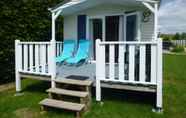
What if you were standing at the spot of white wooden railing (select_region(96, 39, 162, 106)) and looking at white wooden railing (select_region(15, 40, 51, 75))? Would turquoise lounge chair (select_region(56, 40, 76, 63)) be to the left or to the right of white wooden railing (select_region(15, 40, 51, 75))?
right

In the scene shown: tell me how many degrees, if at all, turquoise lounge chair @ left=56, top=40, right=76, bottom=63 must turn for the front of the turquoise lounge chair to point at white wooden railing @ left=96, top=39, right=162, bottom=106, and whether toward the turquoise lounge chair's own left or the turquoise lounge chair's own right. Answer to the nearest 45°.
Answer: approximately 45° to the turquoise lounge chair's own left

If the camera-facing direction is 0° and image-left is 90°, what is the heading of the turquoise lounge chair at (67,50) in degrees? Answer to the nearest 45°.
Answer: approximately 45°
